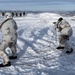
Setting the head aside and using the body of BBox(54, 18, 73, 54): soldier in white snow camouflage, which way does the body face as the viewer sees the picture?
to the viewer's left
